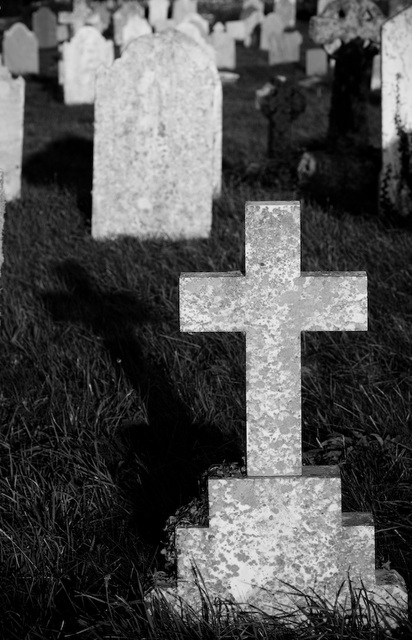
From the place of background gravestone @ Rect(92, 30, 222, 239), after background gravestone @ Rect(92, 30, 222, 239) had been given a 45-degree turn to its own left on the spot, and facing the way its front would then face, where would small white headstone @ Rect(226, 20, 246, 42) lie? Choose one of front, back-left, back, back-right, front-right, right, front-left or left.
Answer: back-left

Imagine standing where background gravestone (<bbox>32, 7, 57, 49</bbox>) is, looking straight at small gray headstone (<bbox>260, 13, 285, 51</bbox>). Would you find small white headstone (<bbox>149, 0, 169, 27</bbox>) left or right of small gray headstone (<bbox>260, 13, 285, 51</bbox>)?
left

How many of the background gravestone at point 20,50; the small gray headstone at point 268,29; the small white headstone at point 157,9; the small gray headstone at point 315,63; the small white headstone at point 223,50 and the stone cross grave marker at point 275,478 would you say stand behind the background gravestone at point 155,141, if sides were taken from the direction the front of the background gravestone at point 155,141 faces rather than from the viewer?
5

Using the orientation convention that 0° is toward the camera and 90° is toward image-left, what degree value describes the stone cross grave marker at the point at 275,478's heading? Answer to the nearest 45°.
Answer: approximately 0°

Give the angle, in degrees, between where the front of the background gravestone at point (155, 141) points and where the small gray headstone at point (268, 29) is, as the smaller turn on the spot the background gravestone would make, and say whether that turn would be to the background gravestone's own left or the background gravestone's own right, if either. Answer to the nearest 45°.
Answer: approximately 180°

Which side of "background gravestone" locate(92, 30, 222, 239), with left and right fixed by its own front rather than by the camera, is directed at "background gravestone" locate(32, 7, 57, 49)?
back

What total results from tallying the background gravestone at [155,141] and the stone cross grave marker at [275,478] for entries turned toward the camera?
2

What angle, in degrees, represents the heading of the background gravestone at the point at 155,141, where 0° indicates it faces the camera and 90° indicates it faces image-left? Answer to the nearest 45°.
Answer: approximately 0°

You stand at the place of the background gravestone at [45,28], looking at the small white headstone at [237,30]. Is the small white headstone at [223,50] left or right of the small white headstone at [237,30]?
right

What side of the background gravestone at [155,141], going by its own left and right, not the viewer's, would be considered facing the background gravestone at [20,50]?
back

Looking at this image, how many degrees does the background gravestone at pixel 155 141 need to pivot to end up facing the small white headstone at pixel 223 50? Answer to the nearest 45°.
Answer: approximately 180°

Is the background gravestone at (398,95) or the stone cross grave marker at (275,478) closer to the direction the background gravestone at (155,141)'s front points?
the stone cross grave marker

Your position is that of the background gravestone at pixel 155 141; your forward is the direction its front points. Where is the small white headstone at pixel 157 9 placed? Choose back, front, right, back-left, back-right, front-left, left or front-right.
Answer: back

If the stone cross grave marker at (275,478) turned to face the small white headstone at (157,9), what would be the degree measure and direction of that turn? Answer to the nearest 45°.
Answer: approximately 180°

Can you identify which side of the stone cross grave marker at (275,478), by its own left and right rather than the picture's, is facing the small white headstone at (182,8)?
back

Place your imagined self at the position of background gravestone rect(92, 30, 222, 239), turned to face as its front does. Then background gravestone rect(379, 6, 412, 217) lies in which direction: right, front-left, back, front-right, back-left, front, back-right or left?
left
